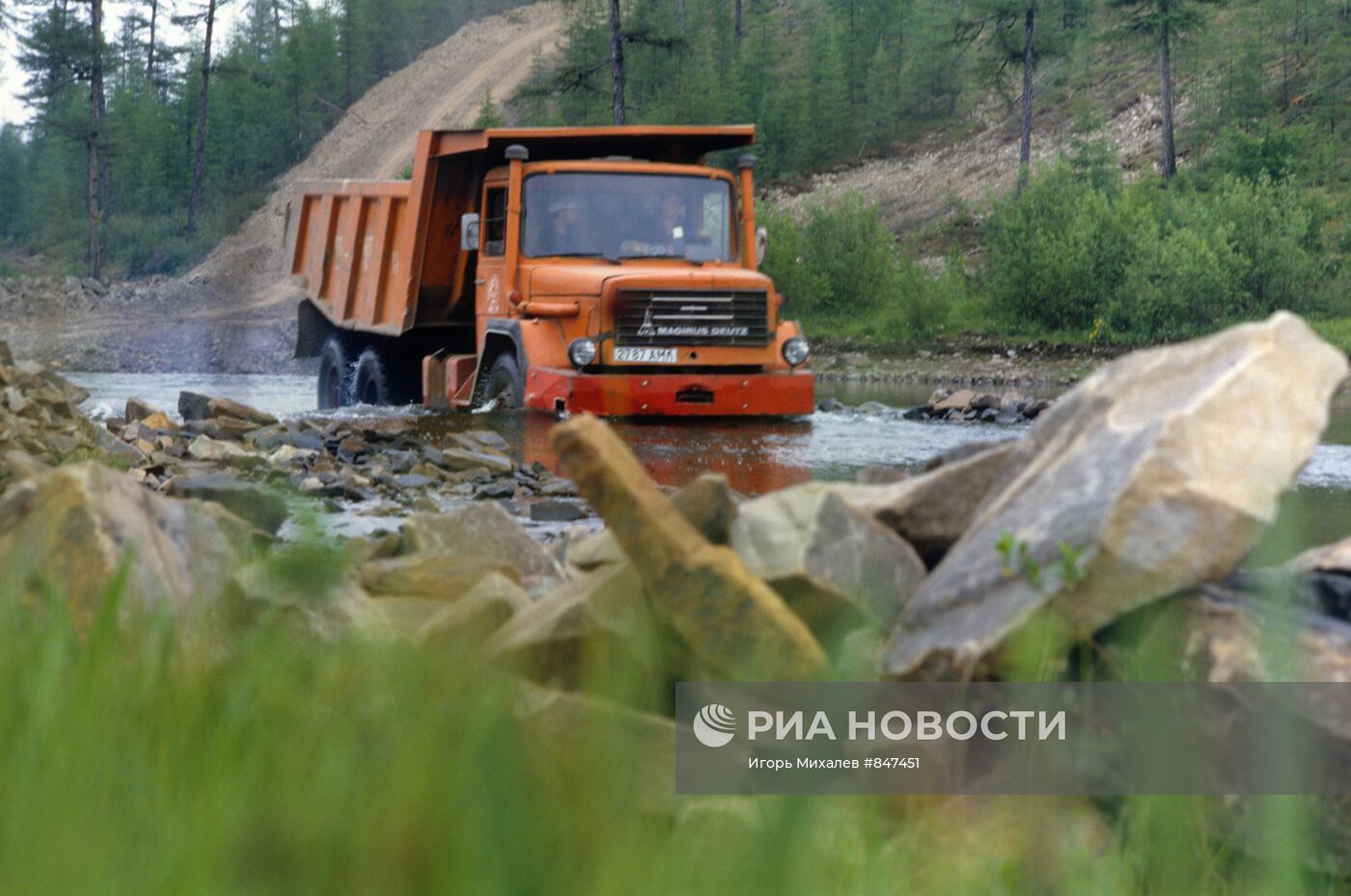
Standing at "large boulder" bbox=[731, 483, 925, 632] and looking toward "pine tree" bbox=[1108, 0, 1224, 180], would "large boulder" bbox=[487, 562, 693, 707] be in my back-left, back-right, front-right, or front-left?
back-left

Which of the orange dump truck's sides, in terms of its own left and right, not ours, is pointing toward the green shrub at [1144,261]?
left

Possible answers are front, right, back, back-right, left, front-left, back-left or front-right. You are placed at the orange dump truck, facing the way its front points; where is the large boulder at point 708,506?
front-right

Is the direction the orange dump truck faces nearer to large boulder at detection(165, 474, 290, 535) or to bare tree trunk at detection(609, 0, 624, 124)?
the large boulder

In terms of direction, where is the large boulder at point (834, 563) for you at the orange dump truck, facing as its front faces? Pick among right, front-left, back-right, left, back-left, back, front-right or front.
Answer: front-right

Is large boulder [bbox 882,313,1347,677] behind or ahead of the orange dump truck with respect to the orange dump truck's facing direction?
ahead

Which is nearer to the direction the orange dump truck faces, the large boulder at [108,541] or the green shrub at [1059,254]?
the large boulder

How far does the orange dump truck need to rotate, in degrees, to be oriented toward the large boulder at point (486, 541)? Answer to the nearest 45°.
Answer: approximately 45° to its right

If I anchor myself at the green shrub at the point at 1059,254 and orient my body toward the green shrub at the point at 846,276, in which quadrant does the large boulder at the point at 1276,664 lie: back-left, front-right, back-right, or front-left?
back-left

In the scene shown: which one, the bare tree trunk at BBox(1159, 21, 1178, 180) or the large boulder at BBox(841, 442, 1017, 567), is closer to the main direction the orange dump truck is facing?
the large boulder

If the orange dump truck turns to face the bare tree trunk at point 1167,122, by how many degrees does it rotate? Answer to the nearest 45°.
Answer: approximately 90° to its left

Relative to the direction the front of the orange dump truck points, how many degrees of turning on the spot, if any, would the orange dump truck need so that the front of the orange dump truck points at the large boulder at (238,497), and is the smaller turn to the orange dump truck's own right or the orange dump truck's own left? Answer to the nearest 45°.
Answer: approximately 45° to the orange dump truck's own right

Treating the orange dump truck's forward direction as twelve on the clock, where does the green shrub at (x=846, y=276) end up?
The green shrub is roughly at 8 o'clock from the orange dump truck.

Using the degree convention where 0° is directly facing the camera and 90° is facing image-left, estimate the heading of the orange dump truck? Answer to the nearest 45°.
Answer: approximately 315°
